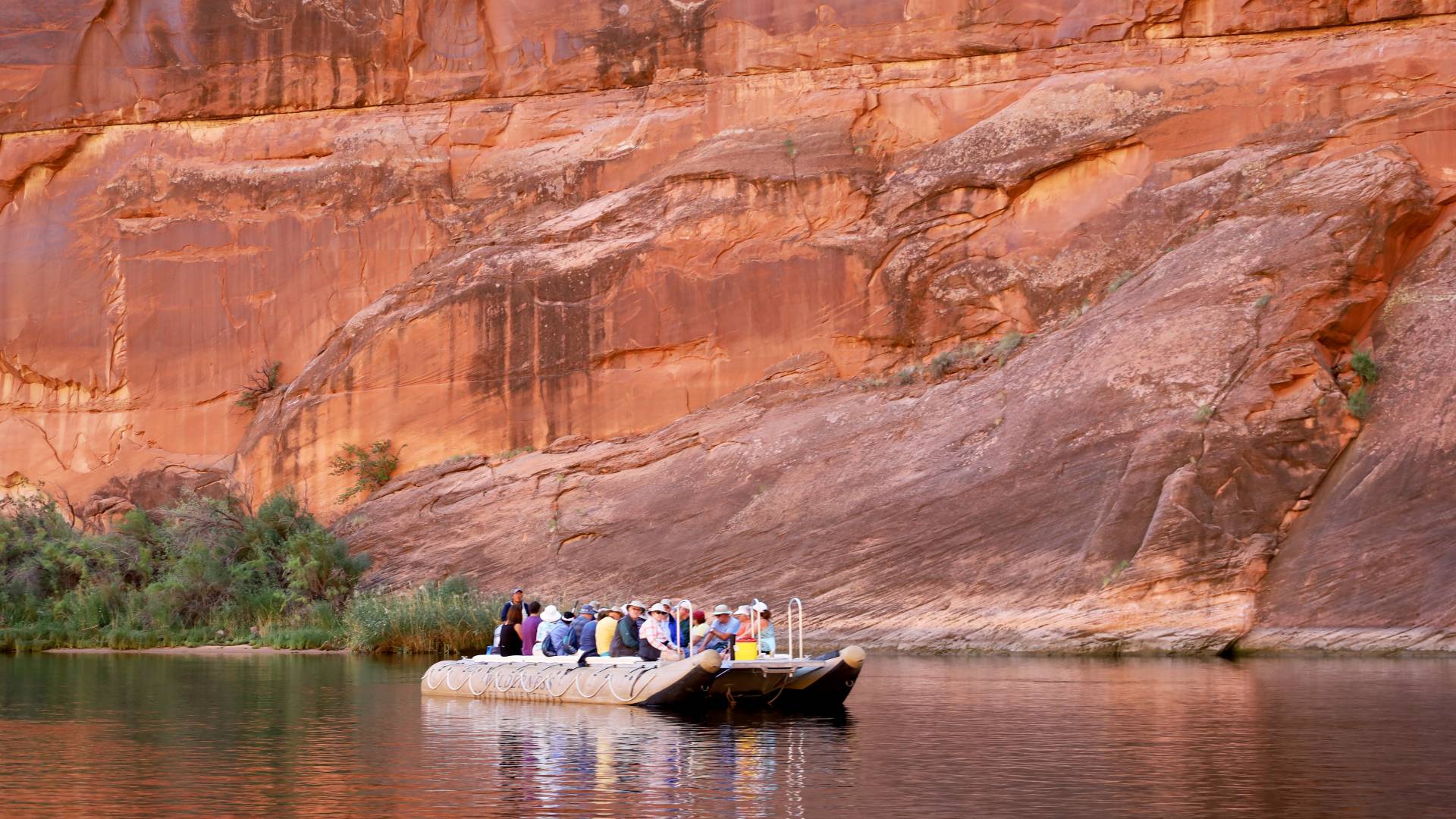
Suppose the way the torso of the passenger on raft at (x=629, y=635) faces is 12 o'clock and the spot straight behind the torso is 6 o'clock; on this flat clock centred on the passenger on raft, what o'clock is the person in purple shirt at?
The person in purple shirt is roughly at 6 o'clock from the passenger on raft.

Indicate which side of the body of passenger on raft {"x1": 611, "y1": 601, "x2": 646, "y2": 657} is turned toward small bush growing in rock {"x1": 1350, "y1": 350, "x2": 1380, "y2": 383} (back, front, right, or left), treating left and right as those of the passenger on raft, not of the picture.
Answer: left

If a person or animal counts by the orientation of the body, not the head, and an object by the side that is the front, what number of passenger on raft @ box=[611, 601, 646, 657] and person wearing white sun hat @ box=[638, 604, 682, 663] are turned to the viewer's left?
0

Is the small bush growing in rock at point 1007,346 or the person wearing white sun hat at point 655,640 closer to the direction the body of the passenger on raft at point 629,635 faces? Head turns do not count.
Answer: the person wearing white sun hat

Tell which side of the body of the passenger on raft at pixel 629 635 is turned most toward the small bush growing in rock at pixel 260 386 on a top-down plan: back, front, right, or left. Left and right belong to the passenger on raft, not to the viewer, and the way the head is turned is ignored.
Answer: back

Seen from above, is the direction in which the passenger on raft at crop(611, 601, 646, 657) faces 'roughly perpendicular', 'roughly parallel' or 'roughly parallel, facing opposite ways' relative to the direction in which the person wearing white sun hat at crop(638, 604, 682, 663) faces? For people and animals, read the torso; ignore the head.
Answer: roughly parallel

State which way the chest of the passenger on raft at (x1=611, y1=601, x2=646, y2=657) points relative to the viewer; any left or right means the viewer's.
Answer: facing the viewer and to the right of the viewer

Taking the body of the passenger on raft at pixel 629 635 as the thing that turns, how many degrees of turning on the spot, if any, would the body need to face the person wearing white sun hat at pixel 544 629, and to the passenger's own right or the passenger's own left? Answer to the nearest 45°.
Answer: approximately 180°

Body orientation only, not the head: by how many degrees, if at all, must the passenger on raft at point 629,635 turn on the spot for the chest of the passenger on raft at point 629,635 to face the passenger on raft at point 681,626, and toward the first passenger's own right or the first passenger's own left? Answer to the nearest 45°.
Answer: approximately 45° to the first passenger's own left

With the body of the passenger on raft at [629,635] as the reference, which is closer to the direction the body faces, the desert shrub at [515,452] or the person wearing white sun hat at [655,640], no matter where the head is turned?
the person wearing white sun hat
